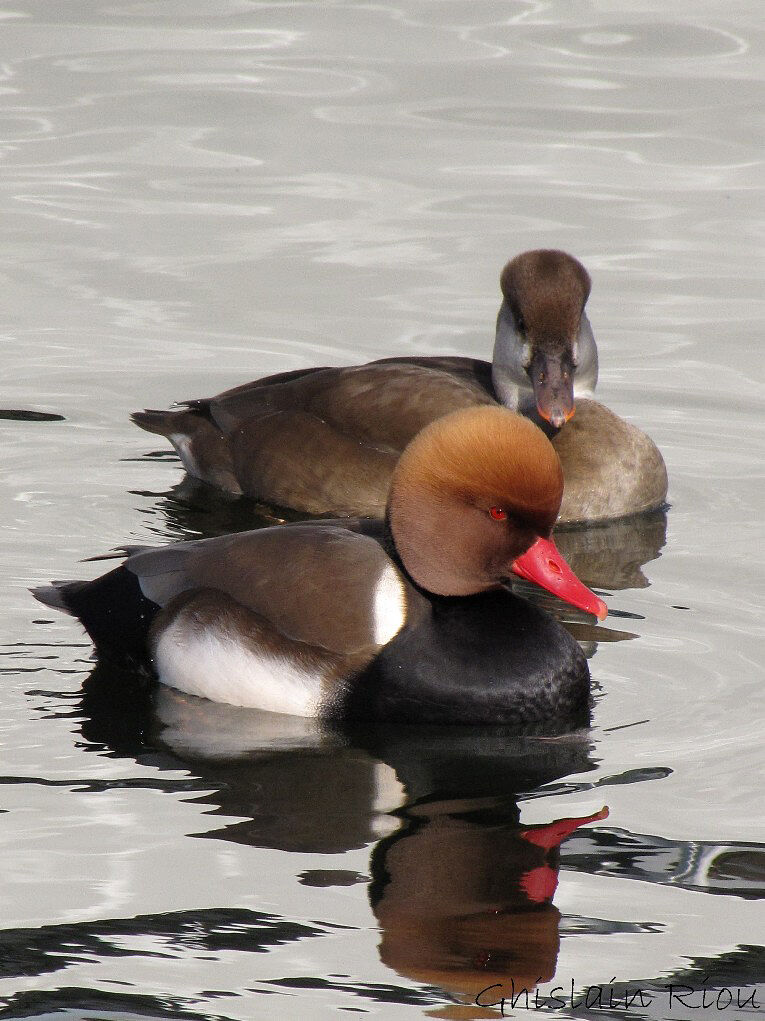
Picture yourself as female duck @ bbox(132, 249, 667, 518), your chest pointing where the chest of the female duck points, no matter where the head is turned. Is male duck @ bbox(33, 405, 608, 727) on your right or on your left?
on your right

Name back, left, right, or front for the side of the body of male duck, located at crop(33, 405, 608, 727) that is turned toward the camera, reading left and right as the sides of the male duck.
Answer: right

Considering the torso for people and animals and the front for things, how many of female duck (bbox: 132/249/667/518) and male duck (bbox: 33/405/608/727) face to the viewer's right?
2

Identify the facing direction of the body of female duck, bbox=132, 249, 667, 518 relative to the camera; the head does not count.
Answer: to the viewer's right

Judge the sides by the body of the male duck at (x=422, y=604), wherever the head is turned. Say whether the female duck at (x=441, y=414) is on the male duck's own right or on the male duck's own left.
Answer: on the male duck's own left
